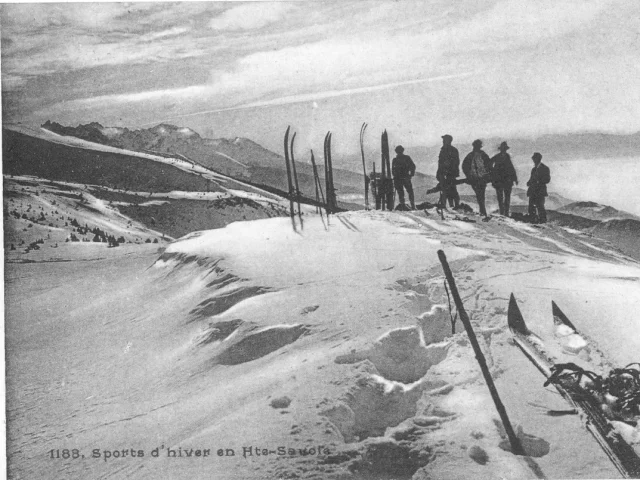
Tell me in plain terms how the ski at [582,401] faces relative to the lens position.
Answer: facing away from the viewer and to the left of the viewer

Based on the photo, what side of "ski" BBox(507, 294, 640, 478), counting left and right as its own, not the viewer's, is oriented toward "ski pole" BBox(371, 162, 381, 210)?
front

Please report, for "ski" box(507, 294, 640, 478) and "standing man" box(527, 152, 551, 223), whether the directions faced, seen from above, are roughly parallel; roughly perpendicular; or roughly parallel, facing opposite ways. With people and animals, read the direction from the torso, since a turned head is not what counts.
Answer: roughly perpendicular

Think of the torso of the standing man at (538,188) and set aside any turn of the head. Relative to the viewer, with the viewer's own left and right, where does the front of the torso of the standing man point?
facing the viewer and to the left of the viewer

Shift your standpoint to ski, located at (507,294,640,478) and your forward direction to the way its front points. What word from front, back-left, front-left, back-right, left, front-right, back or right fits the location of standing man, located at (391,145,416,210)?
front
